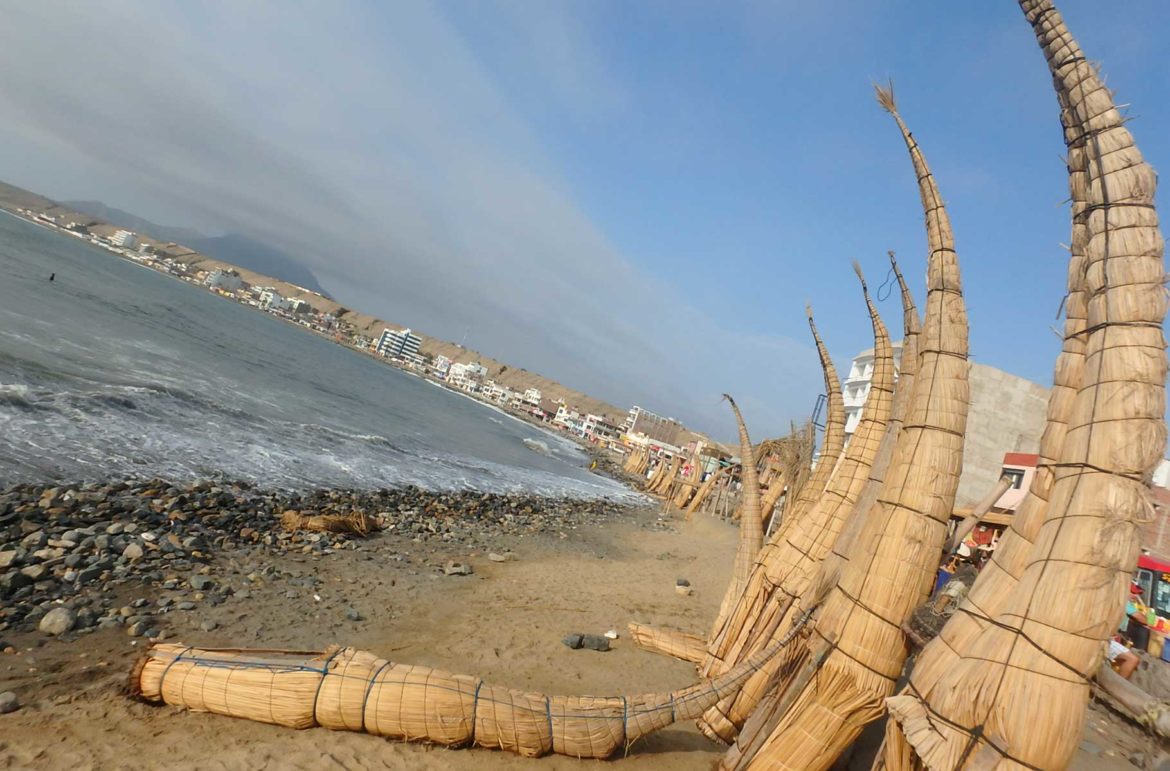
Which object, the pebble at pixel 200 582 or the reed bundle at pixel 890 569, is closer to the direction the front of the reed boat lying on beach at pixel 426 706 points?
the reed bundle

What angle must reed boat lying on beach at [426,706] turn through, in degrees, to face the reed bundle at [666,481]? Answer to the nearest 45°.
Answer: approximately 90° to its left

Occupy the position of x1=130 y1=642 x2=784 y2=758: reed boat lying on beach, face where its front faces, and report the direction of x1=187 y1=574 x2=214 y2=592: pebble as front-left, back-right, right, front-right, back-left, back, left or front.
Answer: back-left

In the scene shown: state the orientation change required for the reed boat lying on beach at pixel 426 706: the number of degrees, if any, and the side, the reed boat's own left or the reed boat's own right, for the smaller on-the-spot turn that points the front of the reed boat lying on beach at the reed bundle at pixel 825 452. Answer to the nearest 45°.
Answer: approximately 45° to the reed boat's own left

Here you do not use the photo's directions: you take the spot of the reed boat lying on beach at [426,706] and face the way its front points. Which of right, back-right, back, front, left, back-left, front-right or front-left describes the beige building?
front-left

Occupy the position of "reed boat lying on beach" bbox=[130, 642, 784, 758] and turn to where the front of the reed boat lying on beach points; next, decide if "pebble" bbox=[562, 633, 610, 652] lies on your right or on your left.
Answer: on your left

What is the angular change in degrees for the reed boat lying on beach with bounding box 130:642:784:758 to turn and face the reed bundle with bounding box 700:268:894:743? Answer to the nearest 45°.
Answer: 0° — it already faces it

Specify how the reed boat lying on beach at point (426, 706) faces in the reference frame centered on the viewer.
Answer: facing to the right of the viewer

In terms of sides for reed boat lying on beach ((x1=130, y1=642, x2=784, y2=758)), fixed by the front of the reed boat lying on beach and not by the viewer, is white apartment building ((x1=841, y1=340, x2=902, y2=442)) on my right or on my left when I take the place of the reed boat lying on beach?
on my left
